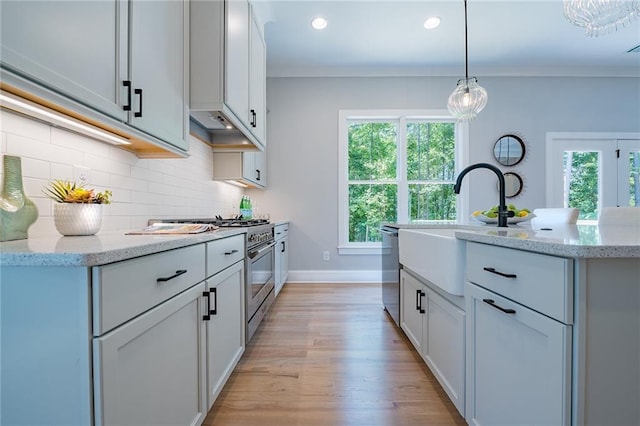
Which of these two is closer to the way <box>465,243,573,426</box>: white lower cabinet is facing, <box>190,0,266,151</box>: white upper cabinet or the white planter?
the white planter

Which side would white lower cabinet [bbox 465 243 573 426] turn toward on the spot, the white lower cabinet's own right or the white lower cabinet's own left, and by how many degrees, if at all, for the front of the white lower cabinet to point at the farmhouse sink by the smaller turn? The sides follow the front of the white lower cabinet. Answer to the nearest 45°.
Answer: approximately 90° to the white lower cabinet's own right

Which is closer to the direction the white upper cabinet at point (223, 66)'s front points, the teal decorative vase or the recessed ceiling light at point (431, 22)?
the recessed ceiling light

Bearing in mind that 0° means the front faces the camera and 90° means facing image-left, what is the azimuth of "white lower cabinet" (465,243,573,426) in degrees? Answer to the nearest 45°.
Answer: approximately 45°

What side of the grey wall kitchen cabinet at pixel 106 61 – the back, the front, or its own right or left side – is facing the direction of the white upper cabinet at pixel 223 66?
left

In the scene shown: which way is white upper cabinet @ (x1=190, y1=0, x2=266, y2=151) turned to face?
to the viewer's right

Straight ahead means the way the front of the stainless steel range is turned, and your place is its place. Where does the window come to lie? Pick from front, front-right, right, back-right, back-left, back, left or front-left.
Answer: front-left

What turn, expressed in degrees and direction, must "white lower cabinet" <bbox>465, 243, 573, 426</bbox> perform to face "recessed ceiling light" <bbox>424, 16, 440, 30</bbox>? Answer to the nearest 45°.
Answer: approximately 135° to its right

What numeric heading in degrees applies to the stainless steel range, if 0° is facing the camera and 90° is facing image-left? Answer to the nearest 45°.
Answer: approximately 270°

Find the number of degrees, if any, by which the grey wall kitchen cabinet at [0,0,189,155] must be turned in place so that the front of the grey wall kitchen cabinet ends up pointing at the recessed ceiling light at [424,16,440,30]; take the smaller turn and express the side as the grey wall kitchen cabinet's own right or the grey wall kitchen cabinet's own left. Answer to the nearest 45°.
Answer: approximately 45° to the grey wall kitchen cabinet's own left

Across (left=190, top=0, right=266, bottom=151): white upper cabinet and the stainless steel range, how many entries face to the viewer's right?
2

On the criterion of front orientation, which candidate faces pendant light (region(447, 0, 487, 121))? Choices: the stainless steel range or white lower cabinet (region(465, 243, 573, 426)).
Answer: the stainless steel range

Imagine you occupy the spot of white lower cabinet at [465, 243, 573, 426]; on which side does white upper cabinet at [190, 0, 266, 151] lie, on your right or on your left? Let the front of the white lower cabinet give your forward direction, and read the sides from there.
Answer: on your right

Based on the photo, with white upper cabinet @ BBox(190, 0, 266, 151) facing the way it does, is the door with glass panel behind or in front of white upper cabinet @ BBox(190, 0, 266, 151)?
in front
